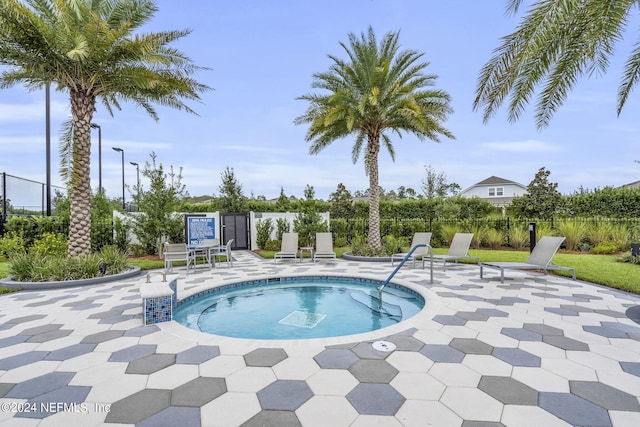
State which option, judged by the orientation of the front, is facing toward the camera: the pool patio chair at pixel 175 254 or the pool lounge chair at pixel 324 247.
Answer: the pool lounge chair at pixel 324 247

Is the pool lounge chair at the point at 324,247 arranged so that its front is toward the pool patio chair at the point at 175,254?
no

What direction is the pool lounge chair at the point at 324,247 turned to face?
toward the camera

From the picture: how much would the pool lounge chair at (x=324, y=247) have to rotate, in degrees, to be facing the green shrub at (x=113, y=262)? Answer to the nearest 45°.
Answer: approximately 45° to its right

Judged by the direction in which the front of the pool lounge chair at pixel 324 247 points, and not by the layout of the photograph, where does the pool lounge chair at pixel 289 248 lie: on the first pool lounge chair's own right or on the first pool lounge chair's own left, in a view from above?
on the first pool lounge chair's own right

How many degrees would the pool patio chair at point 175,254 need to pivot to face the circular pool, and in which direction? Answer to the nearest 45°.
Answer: approximately 90° to its right

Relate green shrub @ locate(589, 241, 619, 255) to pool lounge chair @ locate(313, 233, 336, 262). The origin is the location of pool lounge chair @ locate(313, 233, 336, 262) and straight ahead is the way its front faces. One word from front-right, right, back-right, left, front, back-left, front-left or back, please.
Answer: left

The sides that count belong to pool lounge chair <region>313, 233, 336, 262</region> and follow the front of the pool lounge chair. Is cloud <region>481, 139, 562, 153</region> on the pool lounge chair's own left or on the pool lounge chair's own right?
on the pool lounge chair's own left

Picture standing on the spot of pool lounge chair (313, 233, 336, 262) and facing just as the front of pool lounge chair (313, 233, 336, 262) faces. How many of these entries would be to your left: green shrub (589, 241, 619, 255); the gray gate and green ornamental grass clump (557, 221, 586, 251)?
2

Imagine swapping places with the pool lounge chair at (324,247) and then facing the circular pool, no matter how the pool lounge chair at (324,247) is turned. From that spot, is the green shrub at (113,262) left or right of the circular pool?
right

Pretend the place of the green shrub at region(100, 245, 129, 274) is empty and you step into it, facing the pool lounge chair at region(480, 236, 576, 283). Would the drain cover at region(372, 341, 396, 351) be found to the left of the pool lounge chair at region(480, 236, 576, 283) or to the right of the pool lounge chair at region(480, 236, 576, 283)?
right

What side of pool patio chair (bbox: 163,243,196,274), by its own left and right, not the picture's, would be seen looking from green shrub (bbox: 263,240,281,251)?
front
